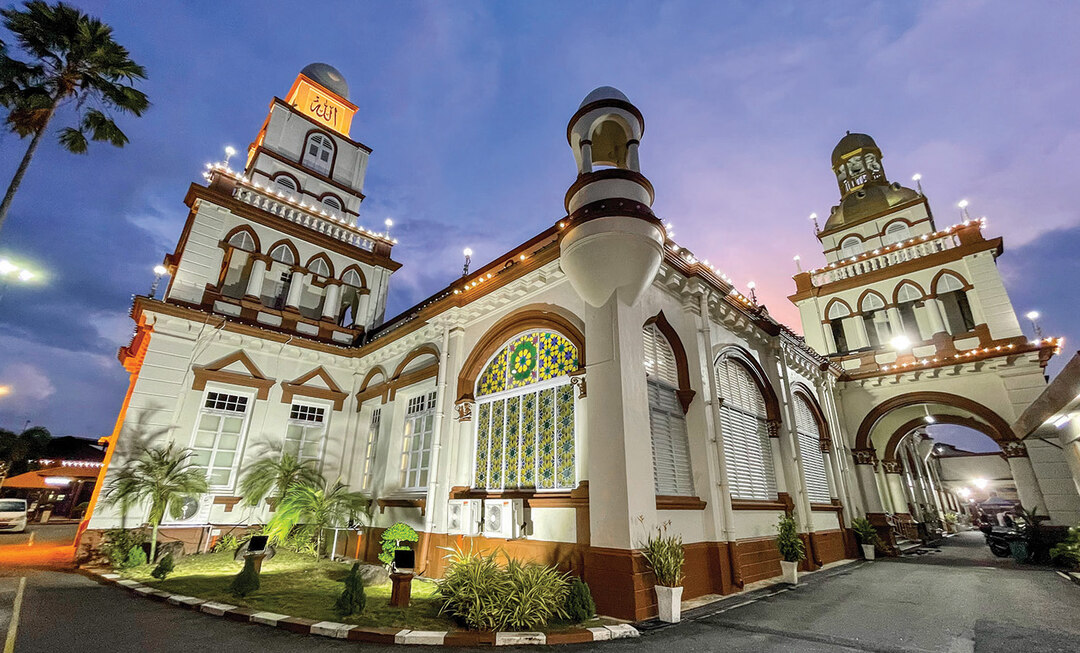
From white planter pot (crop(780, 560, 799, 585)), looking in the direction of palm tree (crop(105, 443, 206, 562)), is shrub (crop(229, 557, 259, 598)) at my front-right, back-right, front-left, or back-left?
front-left

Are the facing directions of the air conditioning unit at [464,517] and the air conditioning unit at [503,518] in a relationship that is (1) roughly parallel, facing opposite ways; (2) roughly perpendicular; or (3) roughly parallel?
roughly parallel

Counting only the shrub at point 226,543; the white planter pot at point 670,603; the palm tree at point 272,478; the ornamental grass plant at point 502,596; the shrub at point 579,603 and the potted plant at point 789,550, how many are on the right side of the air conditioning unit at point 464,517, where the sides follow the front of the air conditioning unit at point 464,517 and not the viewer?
2

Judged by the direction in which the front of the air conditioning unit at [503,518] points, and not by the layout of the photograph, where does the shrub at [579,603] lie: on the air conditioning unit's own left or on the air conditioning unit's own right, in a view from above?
on the air conditioning unit's own left

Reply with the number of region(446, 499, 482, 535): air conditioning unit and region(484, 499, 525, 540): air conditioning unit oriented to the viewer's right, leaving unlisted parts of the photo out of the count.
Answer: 0

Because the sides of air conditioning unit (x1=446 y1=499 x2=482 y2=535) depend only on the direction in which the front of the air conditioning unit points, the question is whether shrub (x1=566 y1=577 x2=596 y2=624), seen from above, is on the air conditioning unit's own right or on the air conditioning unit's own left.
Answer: on the air conditioning unit's own left

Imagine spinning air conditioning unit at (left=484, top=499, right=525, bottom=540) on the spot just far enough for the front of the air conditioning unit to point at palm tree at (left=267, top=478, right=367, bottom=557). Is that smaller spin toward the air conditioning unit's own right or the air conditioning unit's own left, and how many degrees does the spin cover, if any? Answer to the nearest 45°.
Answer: approximately 90° to the air conditioning unit's own right

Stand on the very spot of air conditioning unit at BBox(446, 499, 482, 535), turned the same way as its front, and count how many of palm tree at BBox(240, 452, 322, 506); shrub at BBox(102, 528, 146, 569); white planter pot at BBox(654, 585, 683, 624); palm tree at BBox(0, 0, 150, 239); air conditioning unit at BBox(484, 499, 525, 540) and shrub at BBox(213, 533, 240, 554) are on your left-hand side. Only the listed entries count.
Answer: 2

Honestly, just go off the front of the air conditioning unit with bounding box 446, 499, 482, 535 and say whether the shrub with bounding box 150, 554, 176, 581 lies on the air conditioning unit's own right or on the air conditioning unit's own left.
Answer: on the air conditioning unit's own right

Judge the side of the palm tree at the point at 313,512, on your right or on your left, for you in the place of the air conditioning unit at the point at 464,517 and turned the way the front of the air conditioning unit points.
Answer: on your right

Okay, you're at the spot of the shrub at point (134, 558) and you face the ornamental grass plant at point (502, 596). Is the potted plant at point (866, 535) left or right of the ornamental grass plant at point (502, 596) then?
left

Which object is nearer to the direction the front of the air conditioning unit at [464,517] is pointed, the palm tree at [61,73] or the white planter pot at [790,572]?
the palm tree

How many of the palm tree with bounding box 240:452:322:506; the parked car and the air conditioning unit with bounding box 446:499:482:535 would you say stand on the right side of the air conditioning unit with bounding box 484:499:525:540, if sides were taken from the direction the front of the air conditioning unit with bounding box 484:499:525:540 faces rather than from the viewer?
3

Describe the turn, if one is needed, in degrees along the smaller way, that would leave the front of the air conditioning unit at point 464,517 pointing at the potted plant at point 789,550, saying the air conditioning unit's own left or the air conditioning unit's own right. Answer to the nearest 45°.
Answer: approximately 135° to the air conditioning unit's own left

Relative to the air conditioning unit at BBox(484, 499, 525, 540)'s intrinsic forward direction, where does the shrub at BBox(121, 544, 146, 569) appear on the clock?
The shrub is roughly at 2 o'clock from the air conditioning unit.

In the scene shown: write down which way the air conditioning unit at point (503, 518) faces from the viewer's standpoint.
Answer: facing the viewer and to the left of the viewer

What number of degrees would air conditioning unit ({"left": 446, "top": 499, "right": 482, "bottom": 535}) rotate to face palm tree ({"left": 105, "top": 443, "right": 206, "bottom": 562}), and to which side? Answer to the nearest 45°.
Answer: approximately 45° to its right

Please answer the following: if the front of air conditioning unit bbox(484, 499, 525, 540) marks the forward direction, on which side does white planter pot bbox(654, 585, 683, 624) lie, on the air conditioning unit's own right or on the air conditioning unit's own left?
on the air conditioning unit's own left
